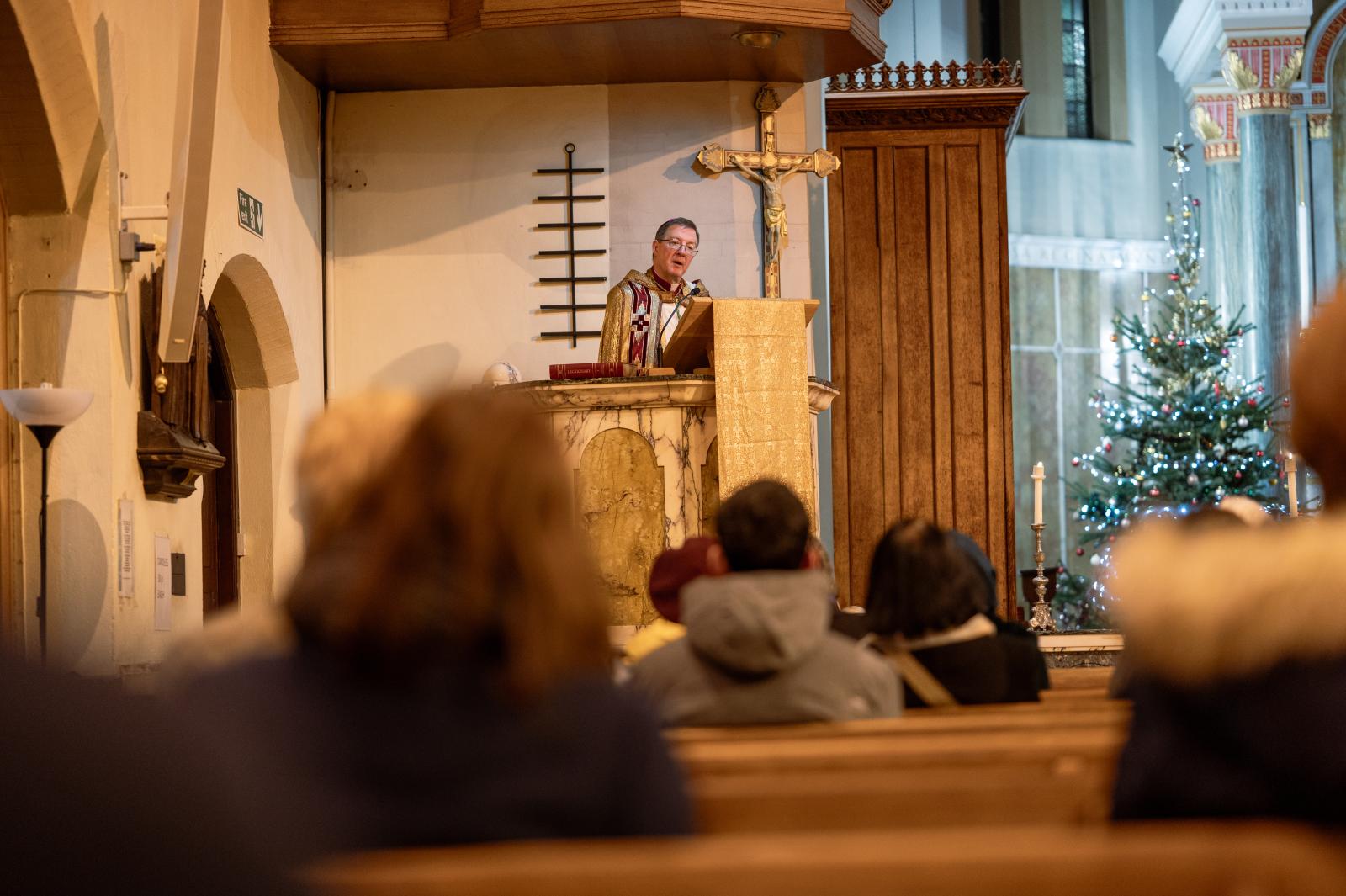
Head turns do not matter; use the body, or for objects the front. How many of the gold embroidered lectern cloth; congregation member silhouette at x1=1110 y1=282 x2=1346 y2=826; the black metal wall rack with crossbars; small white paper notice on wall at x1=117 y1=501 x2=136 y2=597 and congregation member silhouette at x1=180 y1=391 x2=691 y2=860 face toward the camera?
2

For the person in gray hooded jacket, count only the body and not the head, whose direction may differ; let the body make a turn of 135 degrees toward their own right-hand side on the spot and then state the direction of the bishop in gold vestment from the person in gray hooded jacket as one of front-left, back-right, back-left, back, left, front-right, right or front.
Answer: back-left

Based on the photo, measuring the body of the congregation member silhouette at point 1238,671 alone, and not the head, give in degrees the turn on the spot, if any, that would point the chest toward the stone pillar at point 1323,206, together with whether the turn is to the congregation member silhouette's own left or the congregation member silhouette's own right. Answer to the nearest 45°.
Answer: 0° — they already face it

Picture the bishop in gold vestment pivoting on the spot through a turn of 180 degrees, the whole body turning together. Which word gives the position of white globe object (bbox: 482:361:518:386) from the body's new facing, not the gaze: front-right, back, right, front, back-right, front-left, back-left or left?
front-left

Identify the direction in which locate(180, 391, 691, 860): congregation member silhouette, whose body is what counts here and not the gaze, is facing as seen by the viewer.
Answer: away from the camera

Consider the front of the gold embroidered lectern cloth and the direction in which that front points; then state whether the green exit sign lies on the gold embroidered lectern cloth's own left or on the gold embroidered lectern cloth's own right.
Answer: on the gold embroidered lectern cloth's own right

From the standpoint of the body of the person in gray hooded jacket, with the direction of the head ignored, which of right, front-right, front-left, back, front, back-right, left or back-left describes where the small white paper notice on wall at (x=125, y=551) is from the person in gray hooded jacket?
front-left

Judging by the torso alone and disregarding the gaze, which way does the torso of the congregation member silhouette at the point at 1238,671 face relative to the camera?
away from the camera

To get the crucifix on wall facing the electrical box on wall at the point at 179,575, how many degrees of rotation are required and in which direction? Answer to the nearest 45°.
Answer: approximately 45° to its right

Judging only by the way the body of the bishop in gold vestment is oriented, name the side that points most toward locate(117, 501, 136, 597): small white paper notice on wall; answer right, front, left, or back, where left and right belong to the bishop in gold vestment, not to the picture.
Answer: right

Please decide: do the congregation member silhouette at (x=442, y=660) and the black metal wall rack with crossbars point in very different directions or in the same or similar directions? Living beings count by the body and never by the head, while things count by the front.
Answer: very different directions

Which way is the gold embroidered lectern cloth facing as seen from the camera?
toward the camera

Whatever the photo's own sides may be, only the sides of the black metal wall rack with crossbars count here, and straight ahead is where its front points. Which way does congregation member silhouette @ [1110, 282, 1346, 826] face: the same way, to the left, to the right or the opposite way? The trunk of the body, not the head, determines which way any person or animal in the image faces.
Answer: the opposite way

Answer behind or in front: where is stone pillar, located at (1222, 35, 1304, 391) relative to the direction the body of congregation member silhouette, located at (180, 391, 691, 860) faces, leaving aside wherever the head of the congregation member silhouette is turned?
in front

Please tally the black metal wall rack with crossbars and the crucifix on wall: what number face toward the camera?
2

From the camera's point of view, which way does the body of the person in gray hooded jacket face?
away from the camera

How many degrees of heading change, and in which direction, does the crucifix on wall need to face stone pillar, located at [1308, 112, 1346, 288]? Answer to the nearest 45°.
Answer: approximately 135° to its left

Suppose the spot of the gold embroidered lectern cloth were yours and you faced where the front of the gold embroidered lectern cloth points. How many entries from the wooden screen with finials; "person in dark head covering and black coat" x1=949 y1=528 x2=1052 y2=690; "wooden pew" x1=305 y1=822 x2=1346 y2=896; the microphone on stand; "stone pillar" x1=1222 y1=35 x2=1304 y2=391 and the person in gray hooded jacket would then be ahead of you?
3

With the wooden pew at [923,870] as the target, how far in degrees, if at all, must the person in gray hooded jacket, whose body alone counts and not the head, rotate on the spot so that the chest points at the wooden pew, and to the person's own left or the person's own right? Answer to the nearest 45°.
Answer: approximately 180°

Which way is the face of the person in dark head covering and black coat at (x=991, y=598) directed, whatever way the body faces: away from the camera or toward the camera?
away from the camera
